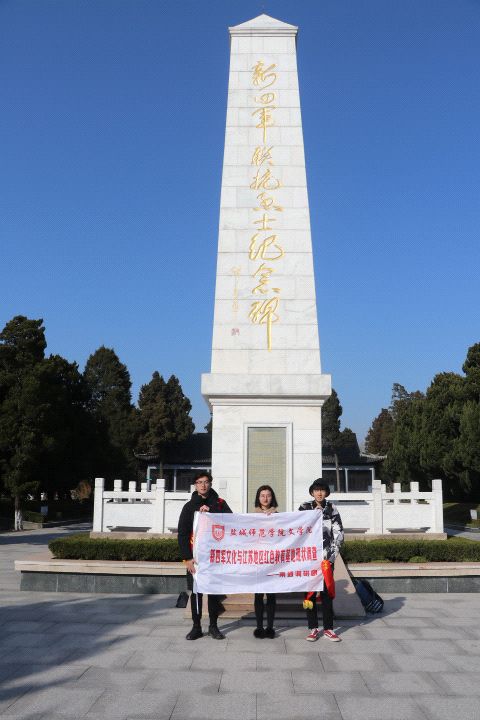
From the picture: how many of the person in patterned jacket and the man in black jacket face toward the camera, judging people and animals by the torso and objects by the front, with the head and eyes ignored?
2

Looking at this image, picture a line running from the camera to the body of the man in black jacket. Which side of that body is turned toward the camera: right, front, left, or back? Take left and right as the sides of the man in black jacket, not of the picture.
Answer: front

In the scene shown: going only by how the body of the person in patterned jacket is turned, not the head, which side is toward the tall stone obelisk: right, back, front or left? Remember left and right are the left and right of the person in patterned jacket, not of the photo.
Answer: back

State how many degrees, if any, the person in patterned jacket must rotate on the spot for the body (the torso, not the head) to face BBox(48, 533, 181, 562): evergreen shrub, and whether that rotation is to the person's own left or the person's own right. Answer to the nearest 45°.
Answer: approximately 135° to the person's own right

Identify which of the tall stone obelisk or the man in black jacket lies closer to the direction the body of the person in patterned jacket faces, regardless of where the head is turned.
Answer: the man in black jacket

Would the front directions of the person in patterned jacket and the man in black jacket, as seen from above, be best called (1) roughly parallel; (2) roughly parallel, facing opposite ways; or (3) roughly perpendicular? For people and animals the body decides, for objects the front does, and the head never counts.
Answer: roughly parallel

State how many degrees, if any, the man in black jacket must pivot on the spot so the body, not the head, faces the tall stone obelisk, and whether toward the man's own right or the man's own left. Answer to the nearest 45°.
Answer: approximately 180°

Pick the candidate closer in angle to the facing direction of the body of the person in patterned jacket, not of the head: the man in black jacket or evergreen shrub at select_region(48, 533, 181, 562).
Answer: the man in black jacket

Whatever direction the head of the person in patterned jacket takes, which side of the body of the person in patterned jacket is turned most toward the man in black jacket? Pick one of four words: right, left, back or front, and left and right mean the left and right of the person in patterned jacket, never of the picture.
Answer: right

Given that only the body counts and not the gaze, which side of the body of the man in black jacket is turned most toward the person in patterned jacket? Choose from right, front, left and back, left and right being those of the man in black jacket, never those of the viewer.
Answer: left

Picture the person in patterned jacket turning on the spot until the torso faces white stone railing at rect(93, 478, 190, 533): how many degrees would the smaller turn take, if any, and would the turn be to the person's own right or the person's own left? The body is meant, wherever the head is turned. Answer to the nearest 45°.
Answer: approximately 135° to the person's own right

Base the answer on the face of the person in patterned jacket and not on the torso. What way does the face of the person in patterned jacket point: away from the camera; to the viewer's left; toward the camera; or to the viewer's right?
toward the camera

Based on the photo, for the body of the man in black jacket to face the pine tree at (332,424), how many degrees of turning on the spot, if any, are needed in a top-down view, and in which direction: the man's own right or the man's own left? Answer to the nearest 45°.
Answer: approximately 180°
